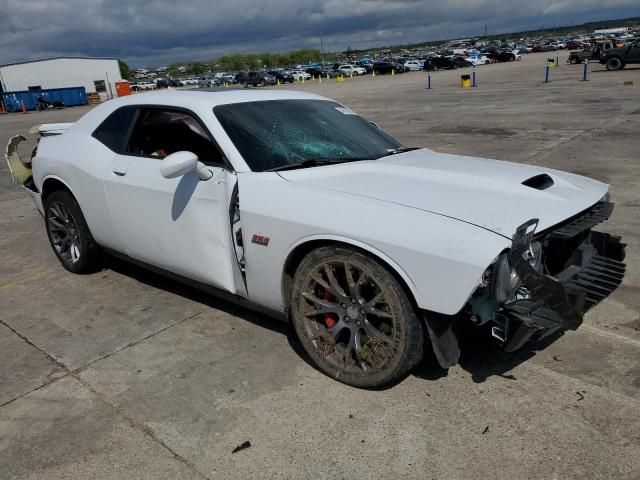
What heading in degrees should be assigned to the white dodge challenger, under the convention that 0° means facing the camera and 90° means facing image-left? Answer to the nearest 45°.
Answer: approximately 315°

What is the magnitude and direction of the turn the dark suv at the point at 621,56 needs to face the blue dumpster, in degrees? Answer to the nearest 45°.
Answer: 0° — it already faces it

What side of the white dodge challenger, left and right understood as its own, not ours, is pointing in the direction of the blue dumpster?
back

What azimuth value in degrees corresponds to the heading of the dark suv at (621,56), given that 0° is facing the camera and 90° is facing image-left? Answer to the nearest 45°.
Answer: approximately 90°

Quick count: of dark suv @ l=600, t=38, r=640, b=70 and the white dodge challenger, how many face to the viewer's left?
1

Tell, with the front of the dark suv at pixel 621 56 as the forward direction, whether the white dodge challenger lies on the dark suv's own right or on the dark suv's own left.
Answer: on the dark suv's own left

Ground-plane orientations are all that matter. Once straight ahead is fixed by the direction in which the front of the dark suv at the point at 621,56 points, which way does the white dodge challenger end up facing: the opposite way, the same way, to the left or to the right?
the opposite way

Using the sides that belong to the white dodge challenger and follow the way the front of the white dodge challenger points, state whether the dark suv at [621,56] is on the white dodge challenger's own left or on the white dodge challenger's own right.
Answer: on the white dodge challenger's own left

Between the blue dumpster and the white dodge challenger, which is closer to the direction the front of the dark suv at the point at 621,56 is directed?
the blue dumpster

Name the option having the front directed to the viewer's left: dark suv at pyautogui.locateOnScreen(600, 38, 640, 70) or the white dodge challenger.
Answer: the dark suv
